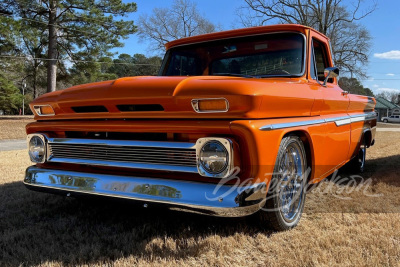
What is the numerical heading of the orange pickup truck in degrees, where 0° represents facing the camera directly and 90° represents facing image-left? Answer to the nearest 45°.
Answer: approximately 45°

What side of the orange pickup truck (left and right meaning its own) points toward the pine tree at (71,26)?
right

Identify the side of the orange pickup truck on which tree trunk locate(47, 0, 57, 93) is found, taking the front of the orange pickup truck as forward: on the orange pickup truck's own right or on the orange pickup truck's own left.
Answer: on the orange pickup truck's own right
